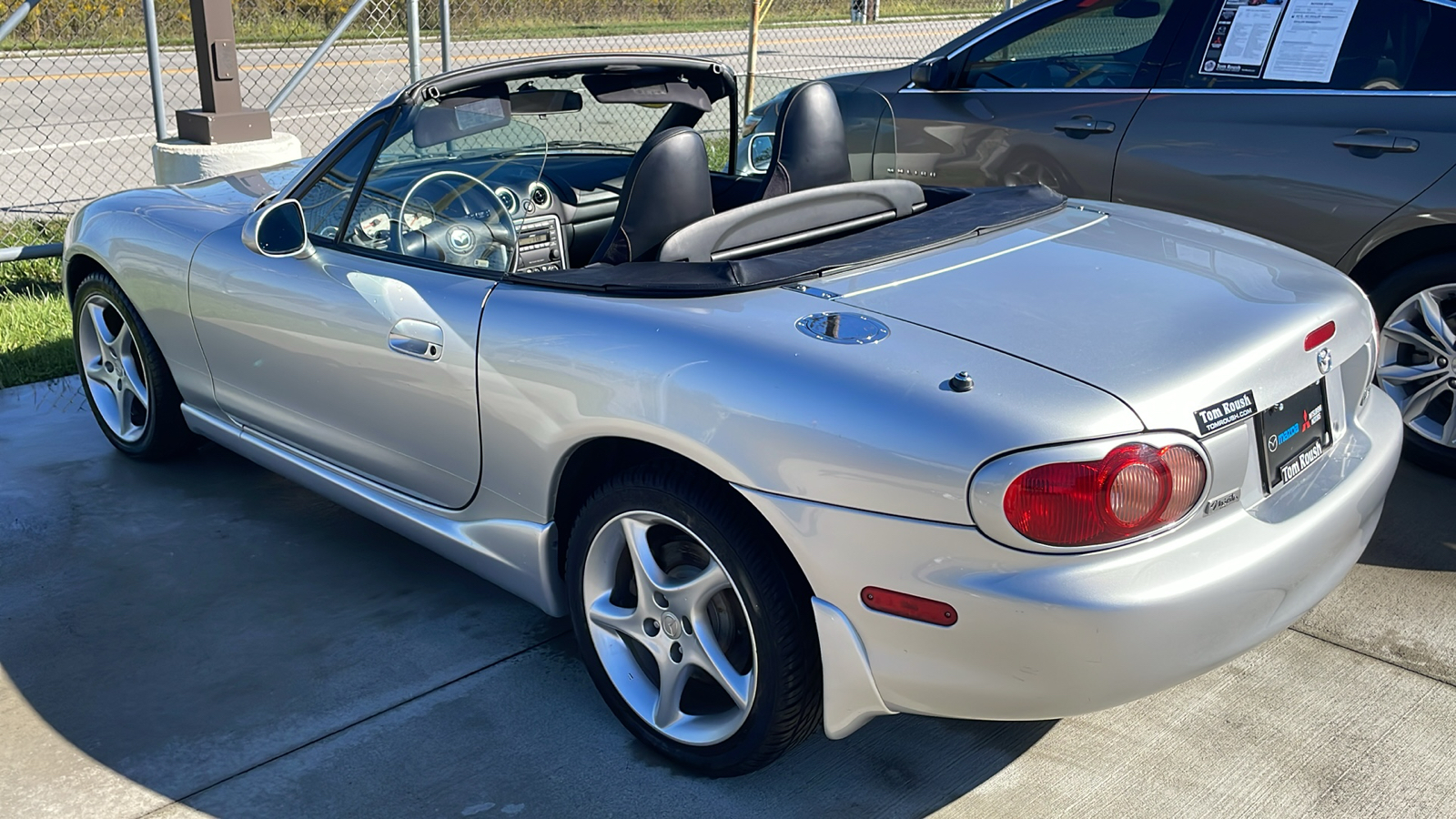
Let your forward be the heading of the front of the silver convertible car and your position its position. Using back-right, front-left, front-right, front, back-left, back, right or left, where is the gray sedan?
right

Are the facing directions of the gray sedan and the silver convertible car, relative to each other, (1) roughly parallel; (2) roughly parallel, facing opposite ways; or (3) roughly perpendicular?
roughly parallel

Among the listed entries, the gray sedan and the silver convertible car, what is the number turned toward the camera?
0

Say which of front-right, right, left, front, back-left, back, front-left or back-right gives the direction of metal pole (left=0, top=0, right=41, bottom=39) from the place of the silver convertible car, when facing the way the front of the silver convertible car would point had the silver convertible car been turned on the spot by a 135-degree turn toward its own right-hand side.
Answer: back-left

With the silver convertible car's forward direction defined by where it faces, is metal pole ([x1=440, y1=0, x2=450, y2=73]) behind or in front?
in front

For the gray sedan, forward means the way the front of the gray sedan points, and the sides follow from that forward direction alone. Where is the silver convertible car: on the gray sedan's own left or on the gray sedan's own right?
on the gray sedan's own left

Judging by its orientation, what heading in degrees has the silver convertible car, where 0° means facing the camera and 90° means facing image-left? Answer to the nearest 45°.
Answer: approximately 135°

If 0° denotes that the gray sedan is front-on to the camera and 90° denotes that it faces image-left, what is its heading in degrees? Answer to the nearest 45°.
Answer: approximately 135°

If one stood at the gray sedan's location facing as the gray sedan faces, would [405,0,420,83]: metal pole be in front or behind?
in front
